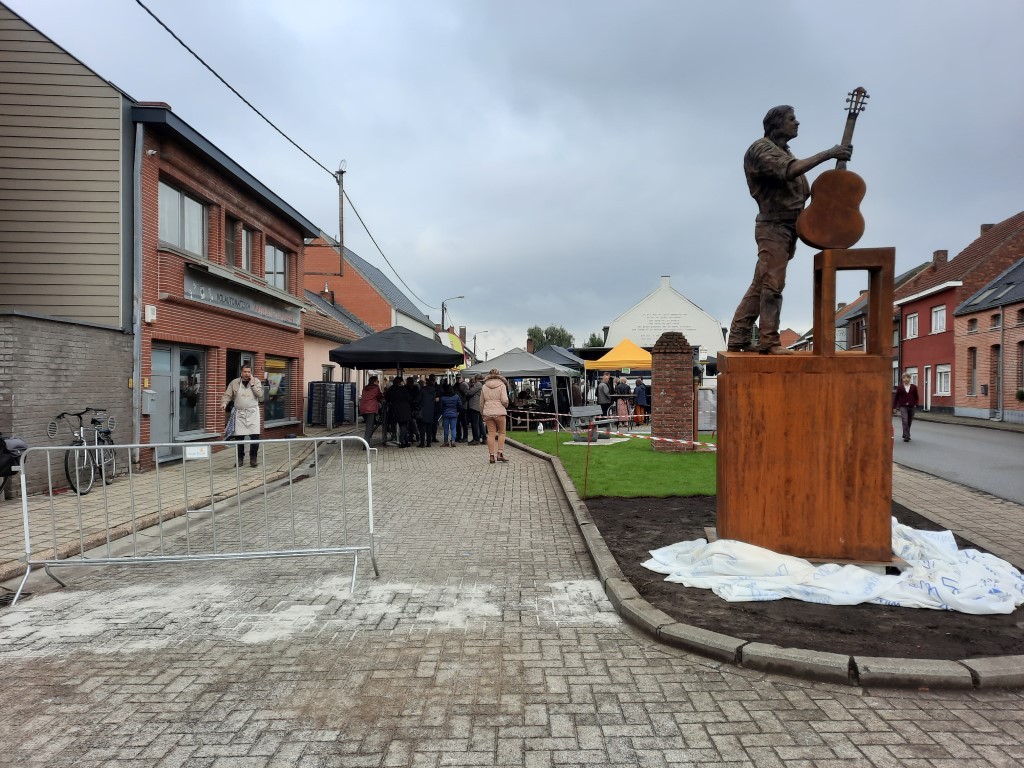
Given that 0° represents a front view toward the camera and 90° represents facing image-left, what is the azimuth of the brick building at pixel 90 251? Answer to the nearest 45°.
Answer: approximately 315°

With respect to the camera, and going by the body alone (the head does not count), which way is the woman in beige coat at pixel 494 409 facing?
away from the camera

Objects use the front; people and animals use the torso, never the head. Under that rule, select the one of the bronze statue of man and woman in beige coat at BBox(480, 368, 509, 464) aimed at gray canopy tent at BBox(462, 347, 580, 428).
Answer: the woman in beige coat

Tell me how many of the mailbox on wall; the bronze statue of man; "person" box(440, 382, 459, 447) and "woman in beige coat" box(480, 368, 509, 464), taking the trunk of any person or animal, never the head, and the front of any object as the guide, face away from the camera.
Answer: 2

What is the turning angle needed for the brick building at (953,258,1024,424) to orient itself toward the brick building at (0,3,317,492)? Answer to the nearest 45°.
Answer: approximately 45° to its left

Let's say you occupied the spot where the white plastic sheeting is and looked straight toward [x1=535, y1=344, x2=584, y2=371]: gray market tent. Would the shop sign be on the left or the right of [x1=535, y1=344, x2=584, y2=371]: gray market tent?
left

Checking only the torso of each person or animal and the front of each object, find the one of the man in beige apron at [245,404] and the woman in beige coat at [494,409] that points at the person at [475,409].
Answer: the woman in beige coat at [494,409]

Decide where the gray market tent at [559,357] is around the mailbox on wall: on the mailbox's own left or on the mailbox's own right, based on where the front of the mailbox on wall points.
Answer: on the mailbox's own left

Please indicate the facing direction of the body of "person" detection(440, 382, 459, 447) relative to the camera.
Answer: away from the camera

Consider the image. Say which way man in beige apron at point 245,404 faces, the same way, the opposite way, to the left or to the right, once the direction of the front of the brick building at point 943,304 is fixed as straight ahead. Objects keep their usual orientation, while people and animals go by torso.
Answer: to the left

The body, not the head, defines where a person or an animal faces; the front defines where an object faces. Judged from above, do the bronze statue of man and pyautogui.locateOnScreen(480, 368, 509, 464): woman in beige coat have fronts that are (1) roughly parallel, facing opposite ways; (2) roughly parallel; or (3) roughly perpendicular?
roughly perpendicular

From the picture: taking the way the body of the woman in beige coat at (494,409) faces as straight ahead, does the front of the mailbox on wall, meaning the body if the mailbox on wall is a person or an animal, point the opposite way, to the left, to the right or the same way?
to the right

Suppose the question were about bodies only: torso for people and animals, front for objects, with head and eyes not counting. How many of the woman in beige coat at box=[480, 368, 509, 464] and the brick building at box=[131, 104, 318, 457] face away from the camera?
1

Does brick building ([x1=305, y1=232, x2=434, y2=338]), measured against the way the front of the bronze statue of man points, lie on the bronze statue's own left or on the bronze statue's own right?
on the bronze statue's own left

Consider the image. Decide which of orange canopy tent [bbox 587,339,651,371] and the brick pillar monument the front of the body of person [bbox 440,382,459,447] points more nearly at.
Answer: the orange canopy tent
